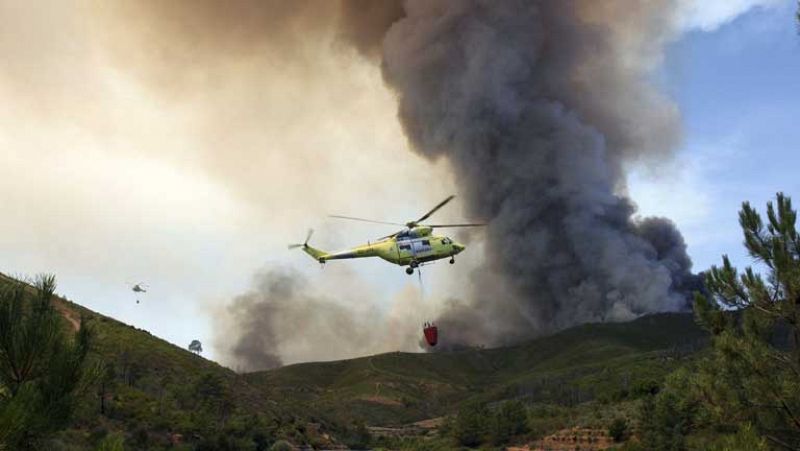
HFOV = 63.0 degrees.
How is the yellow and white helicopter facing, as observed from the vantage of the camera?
facing to the right of the viewer

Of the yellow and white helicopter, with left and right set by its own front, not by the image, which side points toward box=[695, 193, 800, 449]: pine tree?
right

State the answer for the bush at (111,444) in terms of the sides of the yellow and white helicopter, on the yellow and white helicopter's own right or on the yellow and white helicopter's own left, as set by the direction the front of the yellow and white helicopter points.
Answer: on the yellow and white helicopter's own right

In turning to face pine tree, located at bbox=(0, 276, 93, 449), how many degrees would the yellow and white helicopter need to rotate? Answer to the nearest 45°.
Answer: approximately 90° to its right

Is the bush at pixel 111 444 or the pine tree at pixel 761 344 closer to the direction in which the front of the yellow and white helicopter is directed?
the pine tree

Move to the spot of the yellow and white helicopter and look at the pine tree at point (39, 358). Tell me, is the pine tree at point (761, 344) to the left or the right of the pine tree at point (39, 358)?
left
